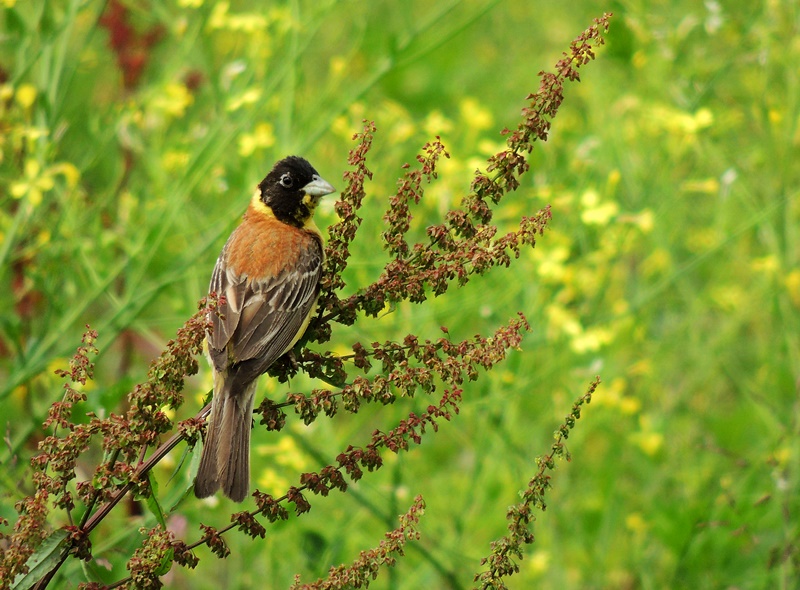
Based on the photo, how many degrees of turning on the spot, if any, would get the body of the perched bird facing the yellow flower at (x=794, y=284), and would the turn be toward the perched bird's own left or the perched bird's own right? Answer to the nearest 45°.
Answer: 0° — it already faces it

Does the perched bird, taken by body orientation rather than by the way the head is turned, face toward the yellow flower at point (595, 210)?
yes

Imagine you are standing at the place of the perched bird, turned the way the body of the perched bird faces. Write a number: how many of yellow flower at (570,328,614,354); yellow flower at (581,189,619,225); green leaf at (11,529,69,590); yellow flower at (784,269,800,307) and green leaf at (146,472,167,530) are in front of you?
3

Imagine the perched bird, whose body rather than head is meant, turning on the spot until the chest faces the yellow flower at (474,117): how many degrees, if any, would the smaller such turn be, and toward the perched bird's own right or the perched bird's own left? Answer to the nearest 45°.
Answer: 0° — it already faces it

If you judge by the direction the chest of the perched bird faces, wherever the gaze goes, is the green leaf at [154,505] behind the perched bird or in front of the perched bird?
behind

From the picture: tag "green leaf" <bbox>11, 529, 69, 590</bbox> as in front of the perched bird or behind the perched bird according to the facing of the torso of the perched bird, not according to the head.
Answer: behind

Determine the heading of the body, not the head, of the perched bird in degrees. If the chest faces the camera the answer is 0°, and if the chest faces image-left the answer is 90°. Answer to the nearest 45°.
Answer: approximately 225°
